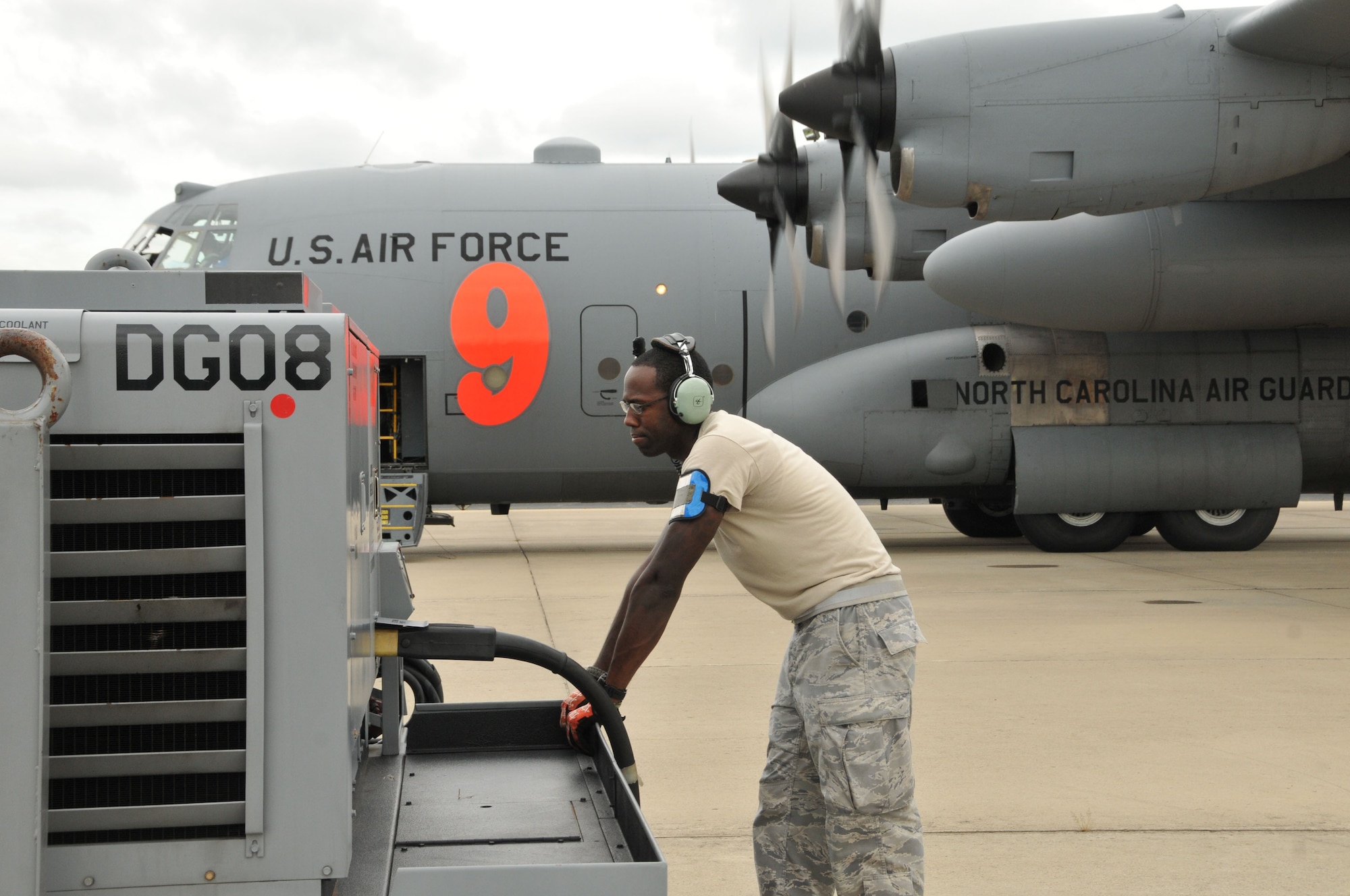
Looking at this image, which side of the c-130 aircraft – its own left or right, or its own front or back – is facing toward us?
left

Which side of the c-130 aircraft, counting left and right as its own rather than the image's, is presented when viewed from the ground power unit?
left
